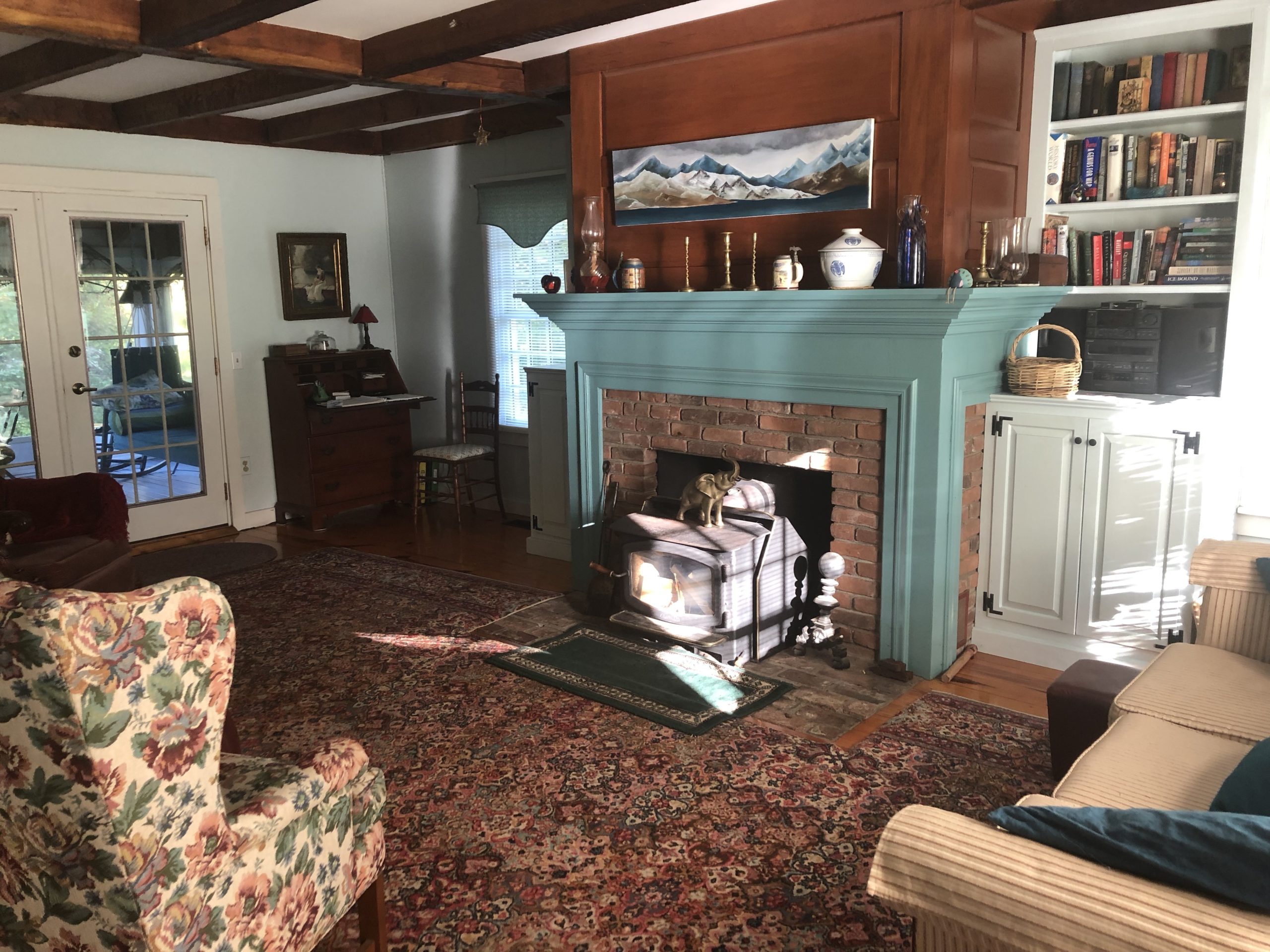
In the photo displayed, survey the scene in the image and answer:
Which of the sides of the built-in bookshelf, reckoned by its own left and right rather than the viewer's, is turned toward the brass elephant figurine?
right

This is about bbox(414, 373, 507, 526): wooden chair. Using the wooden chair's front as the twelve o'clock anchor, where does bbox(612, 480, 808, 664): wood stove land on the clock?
The wood stove is roughly at 10 o'clock from the wooden chair.

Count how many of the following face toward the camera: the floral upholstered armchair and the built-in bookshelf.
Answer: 1

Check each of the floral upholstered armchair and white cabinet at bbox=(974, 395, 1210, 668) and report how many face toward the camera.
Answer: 1

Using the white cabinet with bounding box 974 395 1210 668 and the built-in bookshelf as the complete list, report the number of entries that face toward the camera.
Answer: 2

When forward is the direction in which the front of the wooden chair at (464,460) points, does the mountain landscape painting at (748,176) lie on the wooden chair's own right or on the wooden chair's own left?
on the wooden chair's own left
